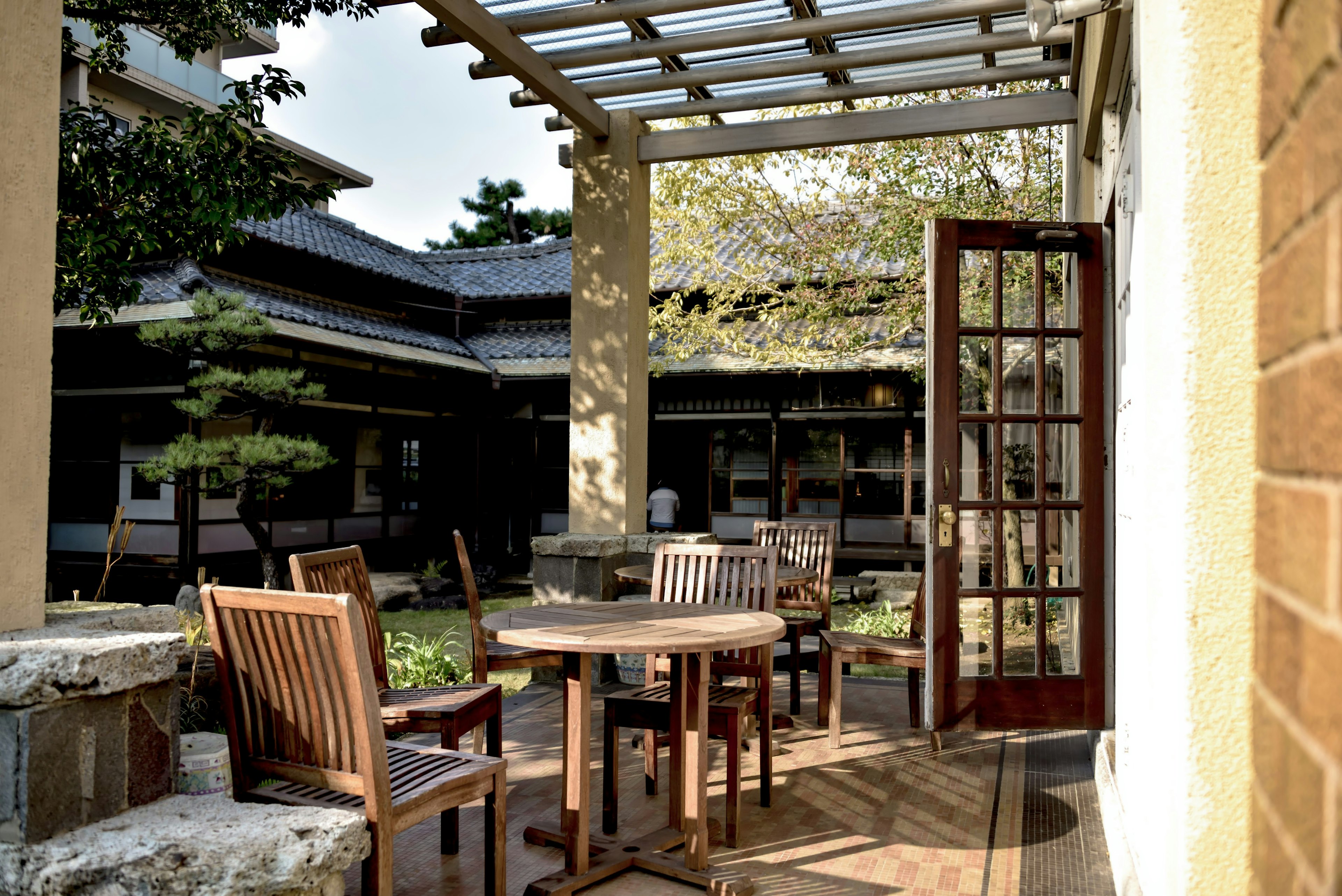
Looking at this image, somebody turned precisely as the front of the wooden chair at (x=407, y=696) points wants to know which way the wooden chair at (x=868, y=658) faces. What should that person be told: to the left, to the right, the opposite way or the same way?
the opposite way

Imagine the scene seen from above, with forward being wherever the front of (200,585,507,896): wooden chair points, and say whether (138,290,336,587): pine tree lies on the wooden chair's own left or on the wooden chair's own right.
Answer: on the wooden chair's own left

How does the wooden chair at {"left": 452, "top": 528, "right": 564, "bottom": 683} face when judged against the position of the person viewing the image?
facing to the right of the viewer

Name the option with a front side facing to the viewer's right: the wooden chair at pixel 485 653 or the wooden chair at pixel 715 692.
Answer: the wooden chair at pixel 485 653

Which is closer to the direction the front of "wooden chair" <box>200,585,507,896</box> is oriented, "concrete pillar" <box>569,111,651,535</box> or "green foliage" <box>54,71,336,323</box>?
the concrete pillar

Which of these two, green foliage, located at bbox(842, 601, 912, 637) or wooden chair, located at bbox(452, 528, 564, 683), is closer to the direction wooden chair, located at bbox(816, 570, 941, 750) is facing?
the wooden chair

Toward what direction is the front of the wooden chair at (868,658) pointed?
to the viewer's left

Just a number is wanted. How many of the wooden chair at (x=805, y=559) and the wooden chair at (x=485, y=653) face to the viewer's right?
1

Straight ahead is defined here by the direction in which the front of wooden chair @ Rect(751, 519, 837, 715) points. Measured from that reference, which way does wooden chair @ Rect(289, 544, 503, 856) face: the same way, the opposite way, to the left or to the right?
to the left
